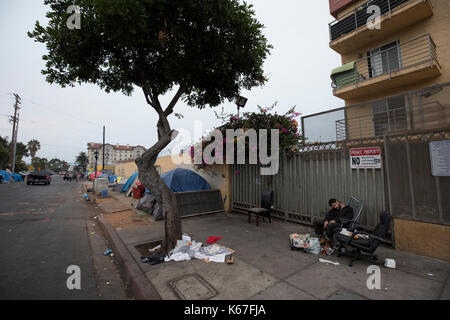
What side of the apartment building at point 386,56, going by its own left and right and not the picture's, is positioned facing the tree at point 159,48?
front

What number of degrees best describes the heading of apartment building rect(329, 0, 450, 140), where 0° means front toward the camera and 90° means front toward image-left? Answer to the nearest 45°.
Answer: approximately 45°

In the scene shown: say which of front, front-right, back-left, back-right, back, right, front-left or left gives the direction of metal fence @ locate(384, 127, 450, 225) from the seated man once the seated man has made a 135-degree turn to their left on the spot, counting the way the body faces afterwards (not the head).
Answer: front

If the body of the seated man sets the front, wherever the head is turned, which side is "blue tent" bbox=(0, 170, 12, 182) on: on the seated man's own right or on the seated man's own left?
on the seated man's own right

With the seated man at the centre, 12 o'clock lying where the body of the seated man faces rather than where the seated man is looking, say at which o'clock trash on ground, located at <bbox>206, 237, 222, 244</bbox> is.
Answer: The trash on ground is roughly at 1 o'clock from the seated man.

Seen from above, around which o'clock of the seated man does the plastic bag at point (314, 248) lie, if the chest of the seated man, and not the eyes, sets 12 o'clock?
The plastic bag is roughly at 12 o'clock from the seated man.

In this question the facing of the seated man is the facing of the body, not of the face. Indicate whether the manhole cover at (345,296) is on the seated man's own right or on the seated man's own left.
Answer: on the seated man's own left

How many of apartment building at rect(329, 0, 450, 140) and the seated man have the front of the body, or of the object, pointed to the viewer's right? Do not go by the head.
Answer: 0

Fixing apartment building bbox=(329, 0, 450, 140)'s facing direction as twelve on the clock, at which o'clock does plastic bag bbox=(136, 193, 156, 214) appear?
The plastic bag is roughly at 12 o'clock from the apartment building.

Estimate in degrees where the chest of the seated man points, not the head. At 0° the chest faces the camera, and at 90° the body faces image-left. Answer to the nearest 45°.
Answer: approximately 45°
